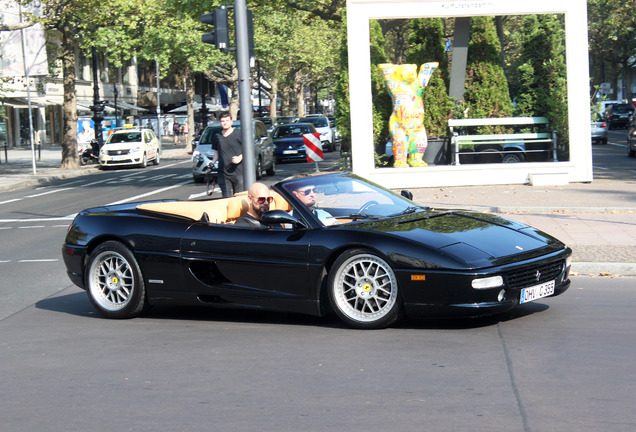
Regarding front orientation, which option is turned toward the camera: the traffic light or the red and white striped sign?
the red and white striped sign

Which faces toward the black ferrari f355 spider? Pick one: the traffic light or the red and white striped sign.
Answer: the red and white striped sign

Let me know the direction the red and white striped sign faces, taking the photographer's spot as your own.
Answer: facing the viewer

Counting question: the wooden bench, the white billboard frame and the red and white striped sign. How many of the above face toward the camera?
3

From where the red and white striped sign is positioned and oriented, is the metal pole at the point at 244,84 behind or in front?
in front

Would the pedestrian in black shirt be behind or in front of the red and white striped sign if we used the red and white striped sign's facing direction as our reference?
in front

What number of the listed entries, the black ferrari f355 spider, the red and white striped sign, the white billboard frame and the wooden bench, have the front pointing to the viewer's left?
0

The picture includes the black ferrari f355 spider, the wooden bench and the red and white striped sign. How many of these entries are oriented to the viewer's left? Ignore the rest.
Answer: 0

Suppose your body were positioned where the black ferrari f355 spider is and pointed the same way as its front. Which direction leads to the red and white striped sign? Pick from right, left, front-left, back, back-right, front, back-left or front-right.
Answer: back-left

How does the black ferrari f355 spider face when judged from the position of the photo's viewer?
facing the viewer and to the right of the viewer
